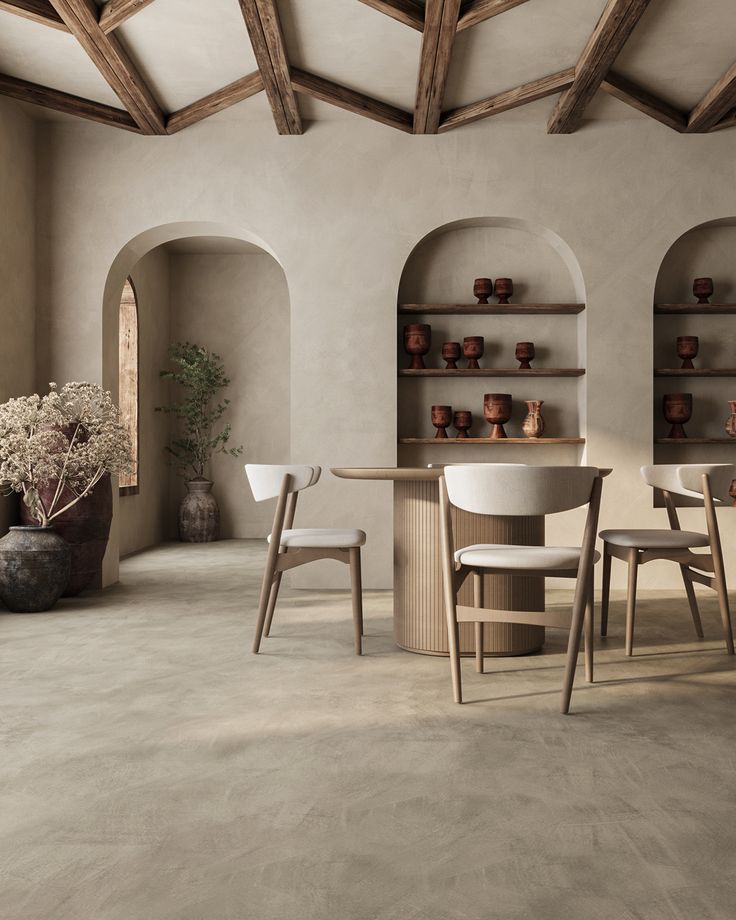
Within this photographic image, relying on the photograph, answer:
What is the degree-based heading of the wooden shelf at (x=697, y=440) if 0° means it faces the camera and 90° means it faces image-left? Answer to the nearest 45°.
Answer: approximately 0°

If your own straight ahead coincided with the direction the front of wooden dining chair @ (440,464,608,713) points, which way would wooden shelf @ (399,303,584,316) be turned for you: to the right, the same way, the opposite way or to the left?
the opposite way

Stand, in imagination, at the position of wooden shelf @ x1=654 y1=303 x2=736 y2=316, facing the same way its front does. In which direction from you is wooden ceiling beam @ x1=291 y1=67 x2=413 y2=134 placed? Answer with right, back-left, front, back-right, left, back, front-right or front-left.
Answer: front-right

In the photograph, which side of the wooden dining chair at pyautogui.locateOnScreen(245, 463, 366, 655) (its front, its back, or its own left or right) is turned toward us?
right

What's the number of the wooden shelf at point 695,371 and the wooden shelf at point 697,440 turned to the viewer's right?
0

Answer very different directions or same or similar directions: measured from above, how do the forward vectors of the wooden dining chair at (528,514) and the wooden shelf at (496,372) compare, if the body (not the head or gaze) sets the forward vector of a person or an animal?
very different directions
